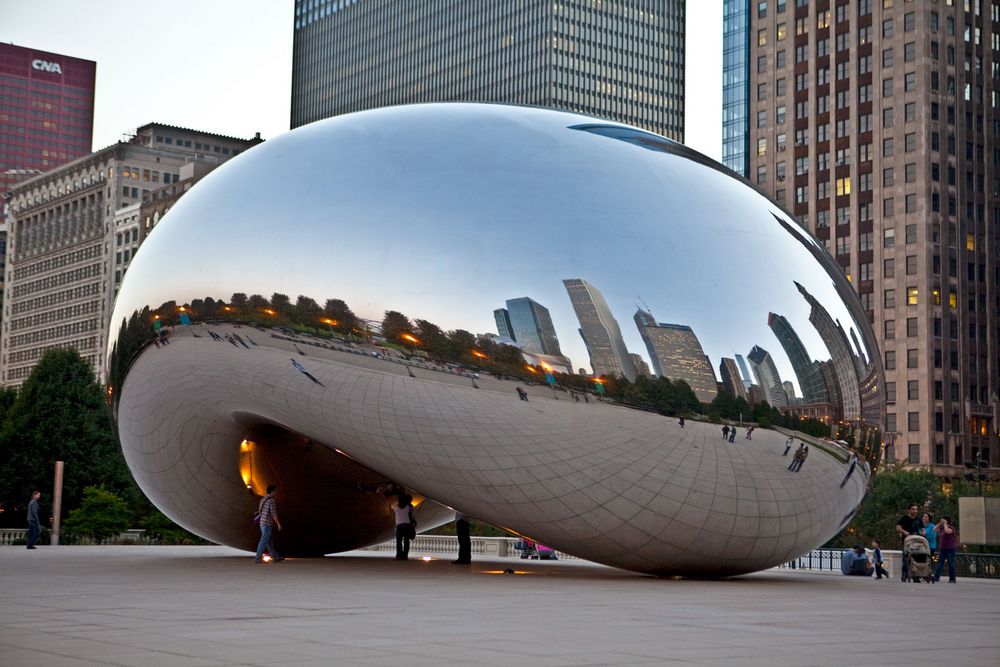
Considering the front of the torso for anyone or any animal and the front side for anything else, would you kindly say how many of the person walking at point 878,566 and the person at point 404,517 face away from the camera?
1

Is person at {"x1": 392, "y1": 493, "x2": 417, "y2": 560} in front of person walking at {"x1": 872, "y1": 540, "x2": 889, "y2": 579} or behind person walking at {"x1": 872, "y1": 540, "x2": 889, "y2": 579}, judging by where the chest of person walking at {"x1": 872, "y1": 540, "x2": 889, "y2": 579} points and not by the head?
in front

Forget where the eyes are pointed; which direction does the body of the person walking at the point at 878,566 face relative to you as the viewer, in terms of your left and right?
facing to the left of the viewer

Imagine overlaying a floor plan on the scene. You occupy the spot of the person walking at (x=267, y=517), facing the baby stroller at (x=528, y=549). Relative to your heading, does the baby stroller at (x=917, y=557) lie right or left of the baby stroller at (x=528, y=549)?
right

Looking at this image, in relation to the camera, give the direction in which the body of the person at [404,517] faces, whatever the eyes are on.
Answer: away from the camera

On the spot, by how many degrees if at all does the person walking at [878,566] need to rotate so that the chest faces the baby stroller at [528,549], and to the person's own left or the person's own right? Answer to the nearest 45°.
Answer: approximately 45° to the person's own right

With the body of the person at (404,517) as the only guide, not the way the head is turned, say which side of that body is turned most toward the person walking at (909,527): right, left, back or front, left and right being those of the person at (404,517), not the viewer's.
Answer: right

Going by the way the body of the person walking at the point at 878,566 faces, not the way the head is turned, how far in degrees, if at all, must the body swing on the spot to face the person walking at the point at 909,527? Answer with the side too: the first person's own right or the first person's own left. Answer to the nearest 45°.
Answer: approximately 135° to the first person's own left

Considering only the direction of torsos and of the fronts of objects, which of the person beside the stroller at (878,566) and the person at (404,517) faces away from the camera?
the person at (404,517)
